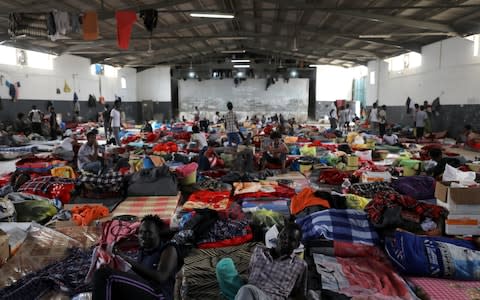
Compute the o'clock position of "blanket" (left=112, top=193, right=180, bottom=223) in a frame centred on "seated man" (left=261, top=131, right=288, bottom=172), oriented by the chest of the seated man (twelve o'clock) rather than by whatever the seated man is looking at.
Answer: The blanket is roughly at 1 o'clock from the seated man.

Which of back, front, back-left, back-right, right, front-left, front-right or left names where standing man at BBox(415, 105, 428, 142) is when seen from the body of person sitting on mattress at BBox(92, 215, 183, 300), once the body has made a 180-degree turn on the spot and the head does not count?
front

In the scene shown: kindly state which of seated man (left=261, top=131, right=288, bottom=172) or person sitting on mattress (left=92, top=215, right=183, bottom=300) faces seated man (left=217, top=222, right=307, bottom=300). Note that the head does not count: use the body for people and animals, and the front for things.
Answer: seated man (left=261, top=131, right=288, bottom=172)
